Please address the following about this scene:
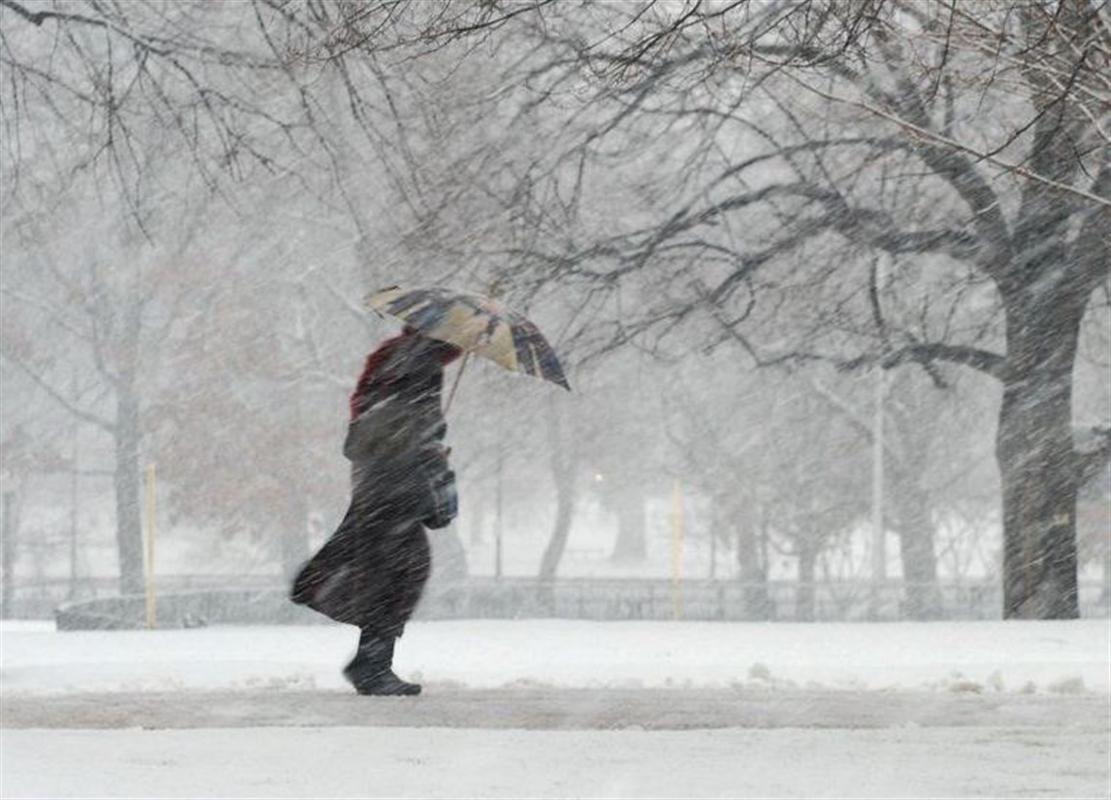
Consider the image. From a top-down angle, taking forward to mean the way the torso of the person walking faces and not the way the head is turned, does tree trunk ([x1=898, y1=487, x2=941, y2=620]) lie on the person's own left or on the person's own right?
on the person's own left

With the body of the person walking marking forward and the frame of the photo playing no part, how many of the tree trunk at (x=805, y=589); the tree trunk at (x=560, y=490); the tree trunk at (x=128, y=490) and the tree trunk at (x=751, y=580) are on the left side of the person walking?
4

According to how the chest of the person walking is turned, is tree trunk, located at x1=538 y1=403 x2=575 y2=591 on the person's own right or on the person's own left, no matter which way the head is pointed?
on the person's own left

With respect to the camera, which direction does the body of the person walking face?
to the viewer's right

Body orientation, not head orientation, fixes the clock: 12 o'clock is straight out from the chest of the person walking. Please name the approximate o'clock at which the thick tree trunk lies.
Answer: The thick tree trunk is roughly at 10 o'clock from the person walking.

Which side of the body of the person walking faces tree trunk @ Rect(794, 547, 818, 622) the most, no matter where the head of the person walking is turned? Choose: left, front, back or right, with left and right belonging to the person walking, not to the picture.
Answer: left

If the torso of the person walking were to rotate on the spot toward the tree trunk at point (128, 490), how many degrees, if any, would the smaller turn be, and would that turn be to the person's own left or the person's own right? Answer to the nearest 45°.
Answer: approximately 90° to the person's own left
